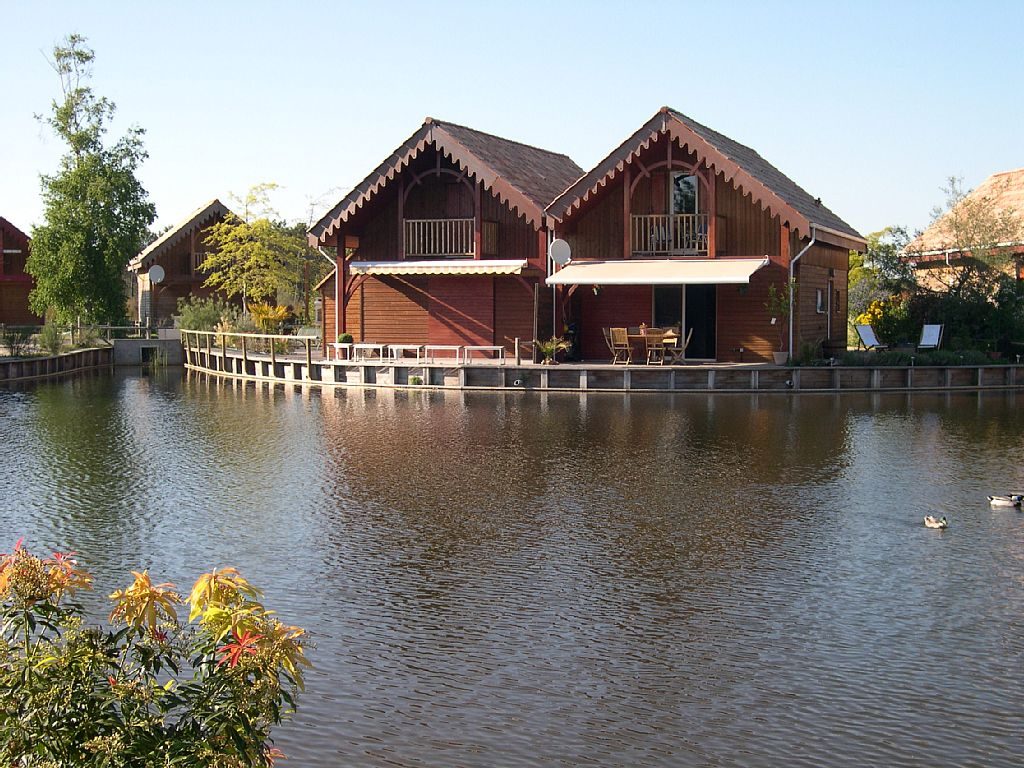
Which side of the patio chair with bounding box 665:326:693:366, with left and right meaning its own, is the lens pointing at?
left

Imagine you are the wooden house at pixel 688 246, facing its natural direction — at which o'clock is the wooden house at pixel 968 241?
the wooden house at pixel 968 241 is roughly at 8 o'clock from the wooden house at pixel 688 246.

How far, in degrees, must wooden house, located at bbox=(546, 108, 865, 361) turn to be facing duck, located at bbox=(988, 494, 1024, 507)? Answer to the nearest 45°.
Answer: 0° — it already faces it

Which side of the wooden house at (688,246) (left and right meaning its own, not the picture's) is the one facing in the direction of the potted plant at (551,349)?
front

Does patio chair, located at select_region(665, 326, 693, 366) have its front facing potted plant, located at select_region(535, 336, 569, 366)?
yes

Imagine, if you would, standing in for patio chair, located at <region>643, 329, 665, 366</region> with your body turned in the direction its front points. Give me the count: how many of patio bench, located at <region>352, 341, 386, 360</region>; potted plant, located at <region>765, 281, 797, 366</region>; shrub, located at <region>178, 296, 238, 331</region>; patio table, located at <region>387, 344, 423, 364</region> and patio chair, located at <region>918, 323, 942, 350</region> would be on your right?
2

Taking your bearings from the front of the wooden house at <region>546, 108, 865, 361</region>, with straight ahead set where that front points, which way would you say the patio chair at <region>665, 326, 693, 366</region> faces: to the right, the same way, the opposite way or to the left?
to the right

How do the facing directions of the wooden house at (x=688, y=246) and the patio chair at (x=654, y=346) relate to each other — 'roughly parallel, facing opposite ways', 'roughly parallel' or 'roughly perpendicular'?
roughly parallel, facing opposite ways

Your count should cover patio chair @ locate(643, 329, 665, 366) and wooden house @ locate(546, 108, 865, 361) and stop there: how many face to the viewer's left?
0

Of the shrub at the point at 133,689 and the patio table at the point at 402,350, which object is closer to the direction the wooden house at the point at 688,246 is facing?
the shrub

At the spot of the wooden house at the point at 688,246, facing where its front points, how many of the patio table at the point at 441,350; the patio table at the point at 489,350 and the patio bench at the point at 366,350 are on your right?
3

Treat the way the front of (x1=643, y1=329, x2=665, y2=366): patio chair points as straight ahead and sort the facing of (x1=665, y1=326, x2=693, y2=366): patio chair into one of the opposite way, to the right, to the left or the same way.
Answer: to the left

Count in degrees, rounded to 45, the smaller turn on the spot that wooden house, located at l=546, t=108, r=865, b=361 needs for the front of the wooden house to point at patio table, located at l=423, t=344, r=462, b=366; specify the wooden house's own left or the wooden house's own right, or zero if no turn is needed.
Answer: approximately 90° to the wooden house's own right

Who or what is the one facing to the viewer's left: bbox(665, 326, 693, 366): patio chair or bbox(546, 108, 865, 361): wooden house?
the patio chair

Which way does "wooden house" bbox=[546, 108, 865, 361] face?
toward the camera

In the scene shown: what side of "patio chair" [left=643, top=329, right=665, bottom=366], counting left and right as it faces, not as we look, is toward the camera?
back
